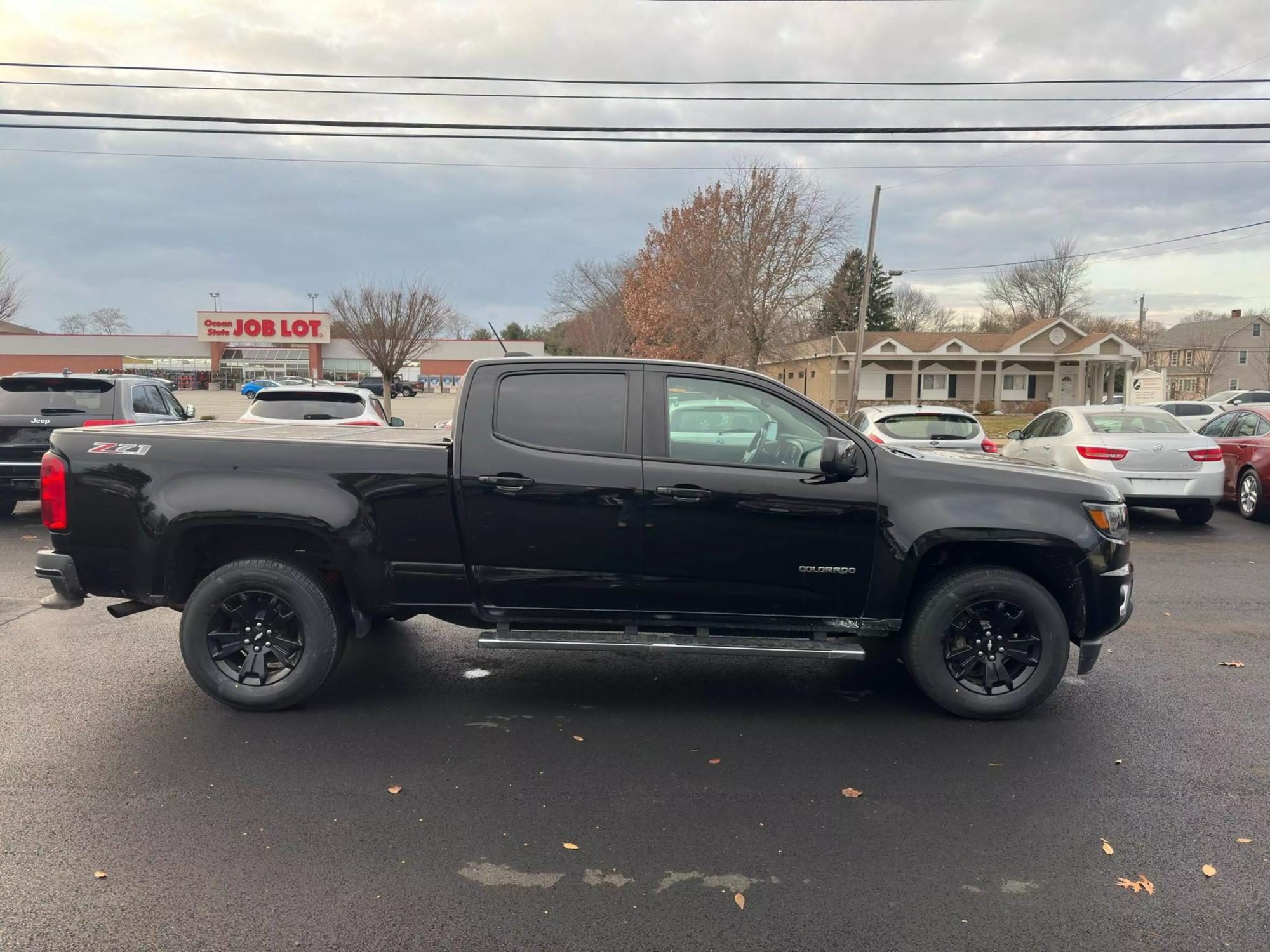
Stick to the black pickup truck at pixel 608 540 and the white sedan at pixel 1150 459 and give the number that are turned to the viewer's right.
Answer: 1

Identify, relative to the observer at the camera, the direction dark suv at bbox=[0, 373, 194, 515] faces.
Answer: facing away from the viewer and to the right of the viewer

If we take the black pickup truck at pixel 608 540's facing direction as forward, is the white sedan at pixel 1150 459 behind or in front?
in front

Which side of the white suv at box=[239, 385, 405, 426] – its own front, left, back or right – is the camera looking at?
back

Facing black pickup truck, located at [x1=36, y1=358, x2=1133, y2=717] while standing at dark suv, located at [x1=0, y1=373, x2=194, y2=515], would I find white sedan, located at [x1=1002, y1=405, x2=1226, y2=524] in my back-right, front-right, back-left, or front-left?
front-left

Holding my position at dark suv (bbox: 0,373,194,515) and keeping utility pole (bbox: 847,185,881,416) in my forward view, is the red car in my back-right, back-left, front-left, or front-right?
front-right

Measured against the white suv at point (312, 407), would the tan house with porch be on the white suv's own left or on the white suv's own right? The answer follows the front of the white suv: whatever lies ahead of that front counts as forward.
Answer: on the white suv's own right

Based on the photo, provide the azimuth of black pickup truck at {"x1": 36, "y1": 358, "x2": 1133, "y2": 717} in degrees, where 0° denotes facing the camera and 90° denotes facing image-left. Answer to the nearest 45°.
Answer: approximately 270°

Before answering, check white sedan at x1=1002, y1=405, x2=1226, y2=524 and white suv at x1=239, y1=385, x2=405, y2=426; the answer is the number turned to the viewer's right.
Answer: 0

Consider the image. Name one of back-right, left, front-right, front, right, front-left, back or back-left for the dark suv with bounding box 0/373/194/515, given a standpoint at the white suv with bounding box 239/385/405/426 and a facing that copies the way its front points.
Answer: left

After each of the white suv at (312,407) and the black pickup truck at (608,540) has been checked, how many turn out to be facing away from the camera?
1

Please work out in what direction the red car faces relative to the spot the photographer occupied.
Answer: facing away from the viewer and to the left of the viewer

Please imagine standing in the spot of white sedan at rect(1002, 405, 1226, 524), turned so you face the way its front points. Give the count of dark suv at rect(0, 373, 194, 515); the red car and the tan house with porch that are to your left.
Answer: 1

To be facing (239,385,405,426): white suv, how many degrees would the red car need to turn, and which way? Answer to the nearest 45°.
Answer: approximately 90° to its left

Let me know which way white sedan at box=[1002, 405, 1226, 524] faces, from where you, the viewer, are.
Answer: facing away from the viewer and to the left of the viewer

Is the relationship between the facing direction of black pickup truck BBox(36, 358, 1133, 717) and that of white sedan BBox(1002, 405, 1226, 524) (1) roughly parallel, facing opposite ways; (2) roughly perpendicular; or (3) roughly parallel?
roughly perpendicular

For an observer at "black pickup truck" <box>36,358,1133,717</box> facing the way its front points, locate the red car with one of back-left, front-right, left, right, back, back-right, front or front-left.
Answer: front-left

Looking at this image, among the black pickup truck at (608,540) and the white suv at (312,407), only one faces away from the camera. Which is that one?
the white suv

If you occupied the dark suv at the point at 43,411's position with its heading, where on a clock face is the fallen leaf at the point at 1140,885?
The fallen leaf is roughly at 4 o'clock from the dark suv.
